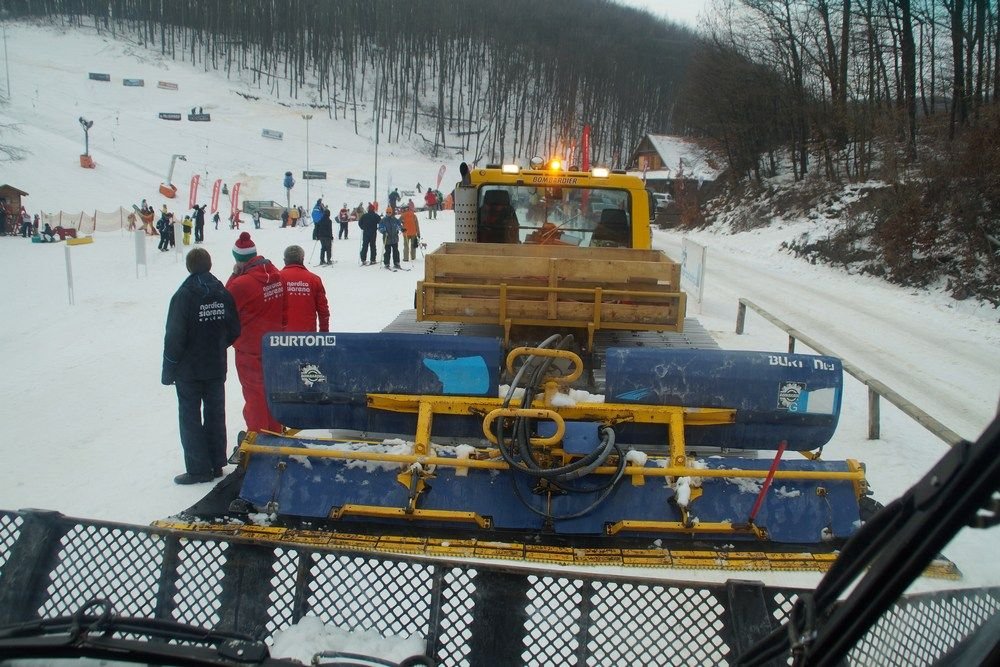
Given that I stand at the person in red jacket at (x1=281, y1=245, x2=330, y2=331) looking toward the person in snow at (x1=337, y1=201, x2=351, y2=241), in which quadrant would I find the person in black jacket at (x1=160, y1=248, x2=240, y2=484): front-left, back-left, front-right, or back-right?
back-left

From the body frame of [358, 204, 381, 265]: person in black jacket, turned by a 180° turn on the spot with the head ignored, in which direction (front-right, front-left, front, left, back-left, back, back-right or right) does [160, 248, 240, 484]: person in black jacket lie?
front

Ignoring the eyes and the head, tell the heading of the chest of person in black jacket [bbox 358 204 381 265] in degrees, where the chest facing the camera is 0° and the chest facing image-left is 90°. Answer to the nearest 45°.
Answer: approximately 180°

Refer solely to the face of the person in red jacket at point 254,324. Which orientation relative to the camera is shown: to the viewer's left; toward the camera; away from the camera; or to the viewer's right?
away from the camera

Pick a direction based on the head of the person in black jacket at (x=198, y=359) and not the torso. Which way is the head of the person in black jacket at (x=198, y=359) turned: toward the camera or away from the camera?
away from the camera

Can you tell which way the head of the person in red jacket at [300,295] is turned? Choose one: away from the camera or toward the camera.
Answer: away from the camera
